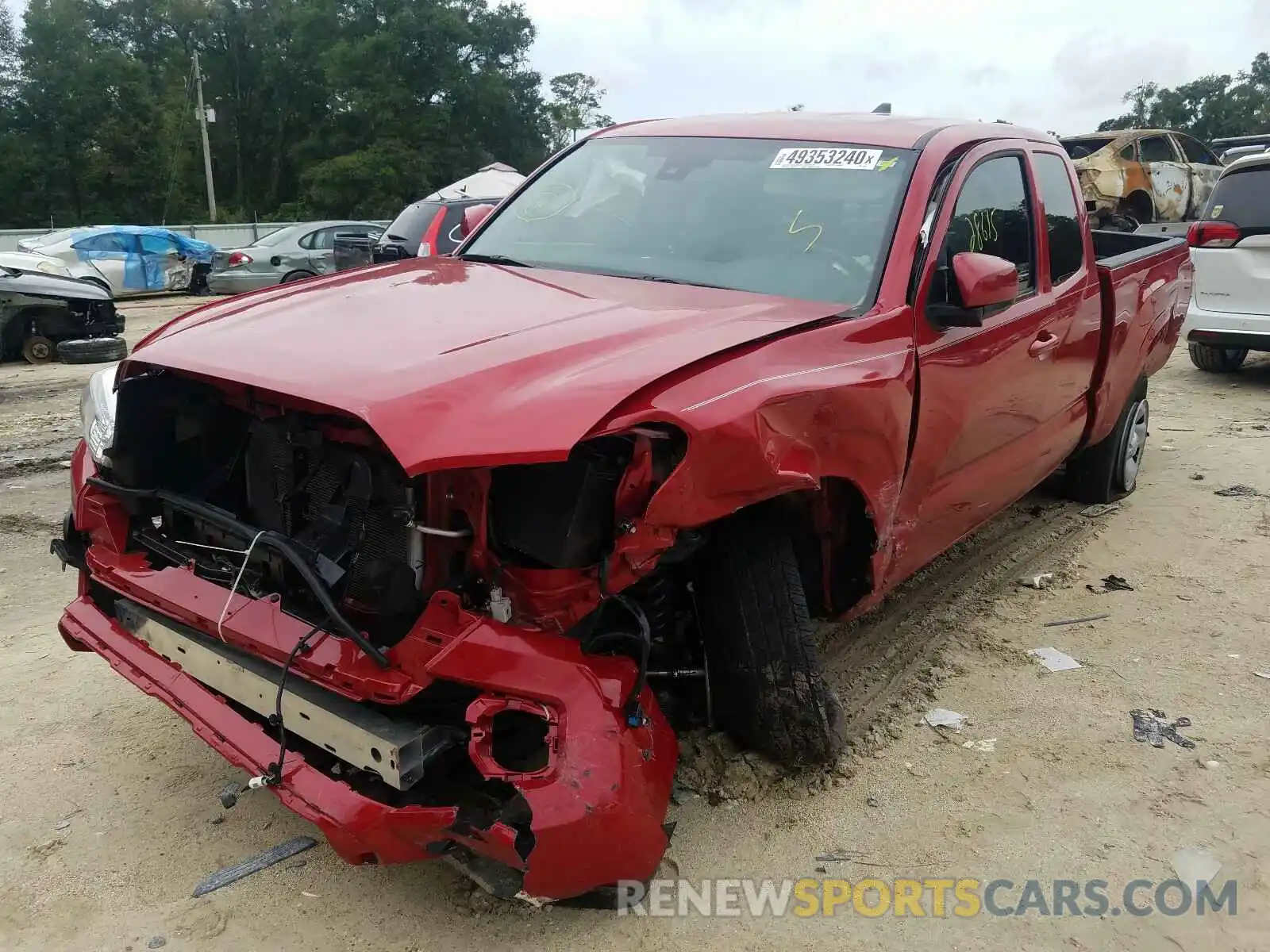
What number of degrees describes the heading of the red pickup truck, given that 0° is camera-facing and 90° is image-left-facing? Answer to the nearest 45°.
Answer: approximately 45°

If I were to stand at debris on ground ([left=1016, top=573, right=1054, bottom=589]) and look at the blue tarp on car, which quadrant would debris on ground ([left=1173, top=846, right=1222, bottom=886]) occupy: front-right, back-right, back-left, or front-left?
back-left

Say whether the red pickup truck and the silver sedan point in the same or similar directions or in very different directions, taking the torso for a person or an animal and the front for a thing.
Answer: very different directions

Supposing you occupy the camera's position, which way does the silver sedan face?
facing away from the viewer and to the right of the viewer

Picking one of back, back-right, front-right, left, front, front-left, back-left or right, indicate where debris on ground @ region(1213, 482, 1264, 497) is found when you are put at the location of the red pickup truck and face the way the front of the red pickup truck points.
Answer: back

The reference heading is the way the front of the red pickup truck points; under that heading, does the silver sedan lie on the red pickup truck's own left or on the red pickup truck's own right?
on the red pickup truck's own right

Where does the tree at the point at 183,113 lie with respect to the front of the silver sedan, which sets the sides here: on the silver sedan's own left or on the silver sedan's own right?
on the silver sedan's own left
